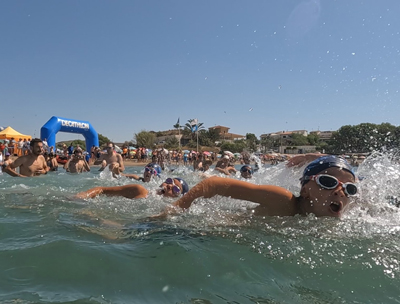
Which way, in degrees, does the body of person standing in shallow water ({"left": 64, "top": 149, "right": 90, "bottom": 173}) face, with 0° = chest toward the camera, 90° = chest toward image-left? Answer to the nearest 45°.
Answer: approximately 0°

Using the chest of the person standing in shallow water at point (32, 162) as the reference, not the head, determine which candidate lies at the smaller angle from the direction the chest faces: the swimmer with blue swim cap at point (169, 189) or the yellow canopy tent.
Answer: the swimmer with blue swim cap

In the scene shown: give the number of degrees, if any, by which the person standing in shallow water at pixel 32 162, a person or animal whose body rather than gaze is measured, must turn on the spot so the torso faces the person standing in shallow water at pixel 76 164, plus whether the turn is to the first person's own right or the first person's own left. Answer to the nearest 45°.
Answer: approximately 135° to the first person's own left

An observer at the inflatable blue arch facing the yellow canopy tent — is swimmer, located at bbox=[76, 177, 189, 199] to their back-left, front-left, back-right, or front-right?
back-left
